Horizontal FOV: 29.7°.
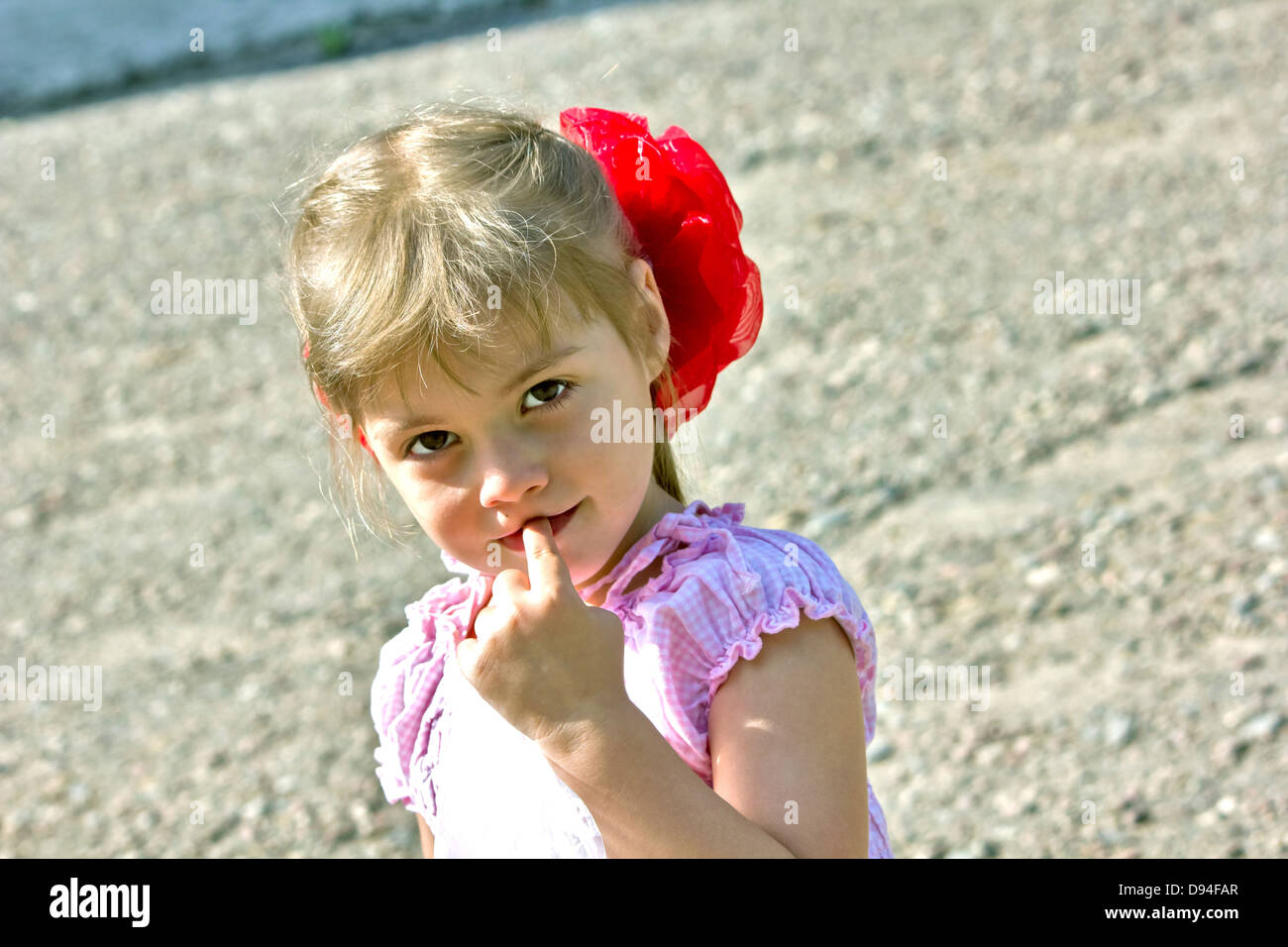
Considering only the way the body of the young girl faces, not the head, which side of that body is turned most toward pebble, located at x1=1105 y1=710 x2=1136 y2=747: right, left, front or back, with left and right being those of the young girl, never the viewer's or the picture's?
back

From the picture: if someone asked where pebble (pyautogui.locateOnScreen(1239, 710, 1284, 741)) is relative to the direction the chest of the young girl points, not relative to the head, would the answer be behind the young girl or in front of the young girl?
behind

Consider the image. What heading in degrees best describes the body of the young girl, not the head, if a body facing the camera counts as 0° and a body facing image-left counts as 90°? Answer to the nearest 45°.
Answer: approximately 45°
